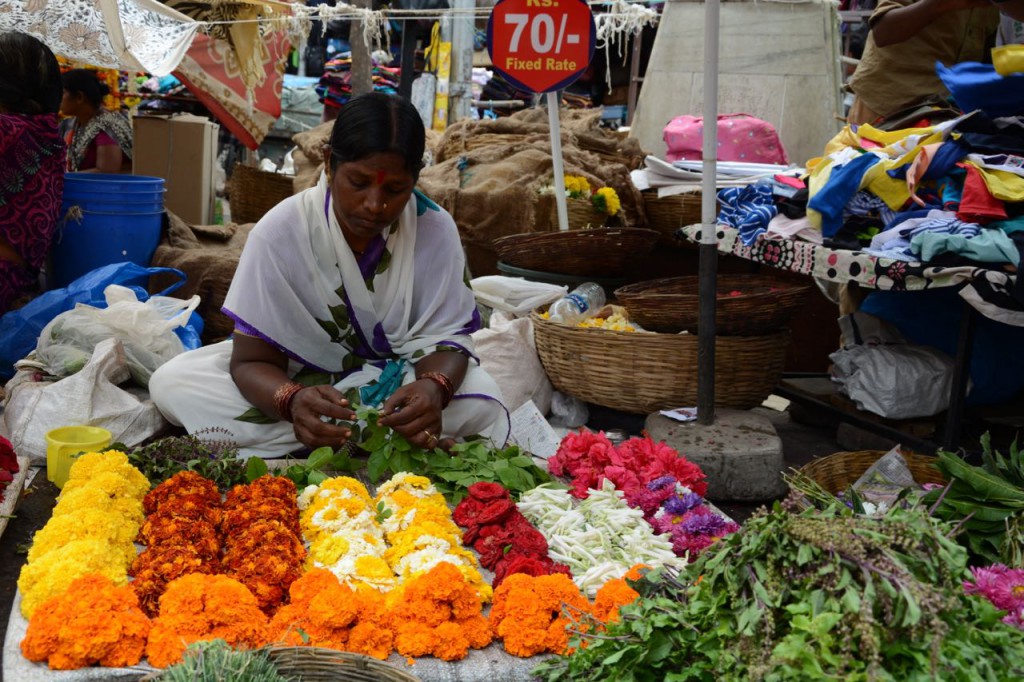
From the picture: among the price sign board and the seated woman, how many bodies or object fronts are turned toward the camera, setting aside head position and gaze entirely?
2

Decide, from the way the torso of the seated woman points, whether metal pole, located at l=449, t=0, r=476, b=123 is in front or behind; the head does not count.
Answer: behind

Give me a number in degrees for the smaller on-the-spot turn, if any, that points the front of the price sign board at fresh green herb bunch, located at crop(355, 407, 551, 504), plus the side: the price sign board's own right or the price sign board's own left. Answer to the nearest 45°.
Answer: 0° — it already faces it

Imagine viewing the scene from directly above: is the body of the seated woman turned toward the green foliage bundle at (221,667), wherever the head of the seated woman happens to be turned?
yes
